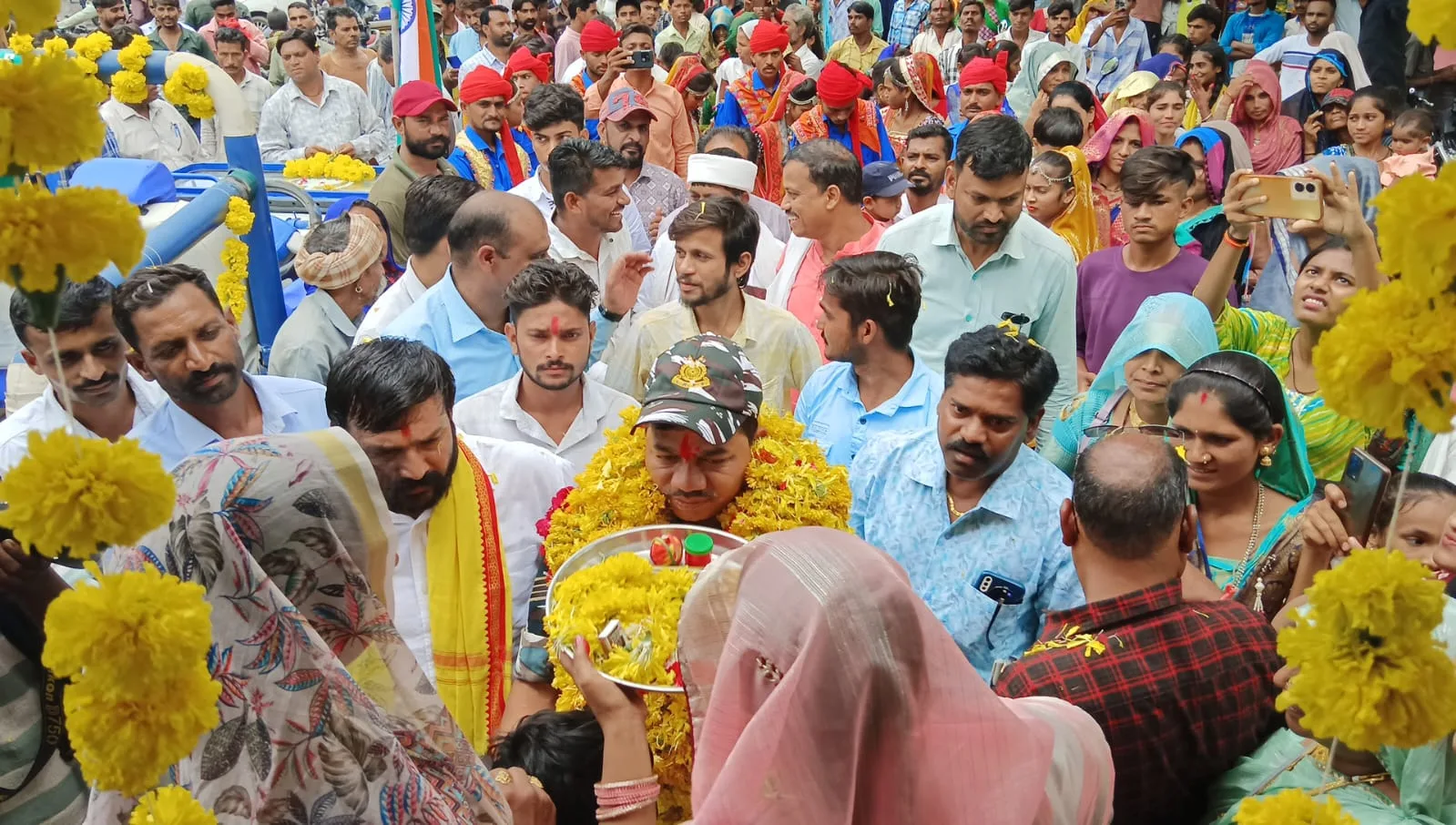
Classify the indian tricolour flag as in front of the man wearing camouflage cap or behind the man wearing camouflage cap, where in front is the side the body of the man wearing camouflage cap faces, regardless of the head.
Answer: behind

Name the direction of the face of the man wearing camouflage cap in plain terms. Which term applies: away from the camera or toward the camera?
toward the camera

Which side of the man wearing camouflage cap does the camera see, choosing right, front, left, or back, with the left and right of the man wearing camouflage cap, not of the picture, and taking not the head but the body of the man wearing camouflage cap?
front

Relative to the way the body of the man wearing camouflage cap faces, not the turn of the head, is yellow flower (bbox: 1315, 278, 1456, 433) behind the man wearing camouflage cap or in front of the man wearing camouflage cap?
in front

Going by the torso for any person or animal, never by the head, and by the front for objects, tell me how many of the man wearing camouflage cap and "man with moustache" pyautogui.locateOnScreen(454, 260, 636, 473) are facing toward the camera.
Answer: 2

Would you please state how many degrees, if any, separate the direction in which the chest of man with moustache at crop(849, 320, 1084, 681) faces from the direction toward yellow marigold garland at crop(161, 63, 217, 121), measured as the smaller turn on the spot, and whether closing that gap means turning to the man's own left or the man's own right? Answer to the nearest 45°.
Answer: approximately 90° to the man's own right

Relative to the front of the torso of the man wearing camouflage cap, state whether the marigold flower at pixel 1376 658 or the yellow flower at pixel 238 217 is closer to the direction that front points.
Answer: the marigold flower

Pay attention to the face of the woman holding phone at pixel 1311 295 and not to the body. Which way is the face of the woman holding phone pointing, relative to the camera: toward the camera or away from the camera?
toward the camera

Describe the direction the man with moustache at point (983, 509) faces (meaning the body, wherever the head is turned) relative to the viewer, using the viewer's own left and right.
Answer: facing the viewer and to the left of the viewer

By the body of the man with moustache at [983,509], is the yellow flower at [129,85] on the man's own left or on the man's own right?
on the man's own right

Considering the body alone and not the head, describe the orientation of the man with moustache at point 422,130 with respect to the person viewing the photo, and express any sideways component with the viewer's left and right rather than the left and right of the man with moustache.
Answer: facing the viewer and to the right of the viewer
